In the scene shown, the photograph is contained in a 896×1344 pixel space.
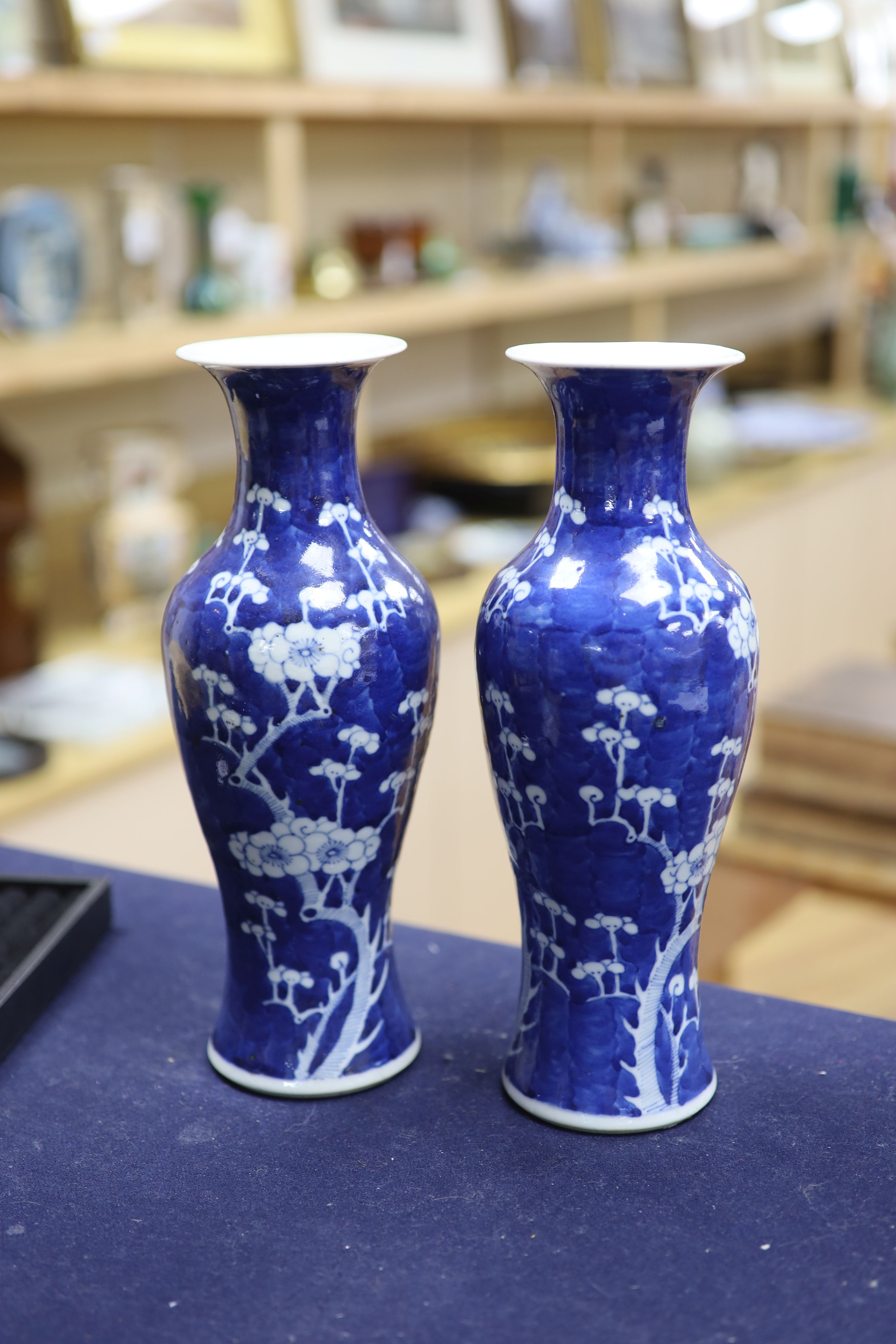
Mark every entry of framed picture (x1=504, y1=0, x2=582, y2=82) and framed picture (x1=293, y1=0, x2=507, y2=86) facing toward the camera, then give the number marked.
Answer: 2

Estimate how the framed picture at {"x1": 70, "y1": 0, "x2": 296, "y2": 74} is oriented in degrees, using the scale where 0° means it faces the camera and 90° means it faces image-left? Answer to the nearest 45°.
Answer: approximately 0°

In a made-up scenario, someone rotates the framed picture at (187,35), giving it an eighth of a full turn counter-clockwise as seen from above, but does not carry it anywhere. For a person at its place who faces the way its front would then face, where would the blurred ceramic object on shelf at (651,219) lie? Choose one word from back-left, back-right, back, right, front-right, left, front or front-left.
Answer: left

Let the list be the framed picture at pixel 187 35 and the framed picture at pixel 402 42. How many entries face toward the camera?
2

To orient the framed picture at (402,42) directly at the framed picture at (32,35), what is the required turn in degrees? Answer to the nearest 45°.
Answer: approximately 45° to its right
